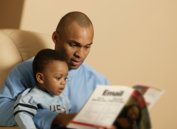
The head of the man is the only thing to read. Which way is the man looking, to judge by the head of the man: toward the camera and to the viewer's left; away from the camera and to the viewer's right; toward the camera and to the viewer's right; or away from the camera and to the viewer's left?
toward the camera and to the viewer's right

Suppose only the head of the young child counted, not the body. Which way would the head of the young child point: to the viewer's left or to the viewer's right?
to the viewer's right

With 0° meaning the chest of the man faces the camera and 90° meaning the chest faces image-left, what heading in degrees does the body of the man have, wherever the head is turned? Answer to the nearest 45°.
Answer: approximately 315°

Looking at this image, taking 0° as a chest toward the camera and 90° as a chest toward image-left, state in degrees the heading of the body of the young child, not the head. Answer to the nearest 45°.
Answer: approximately 315°
